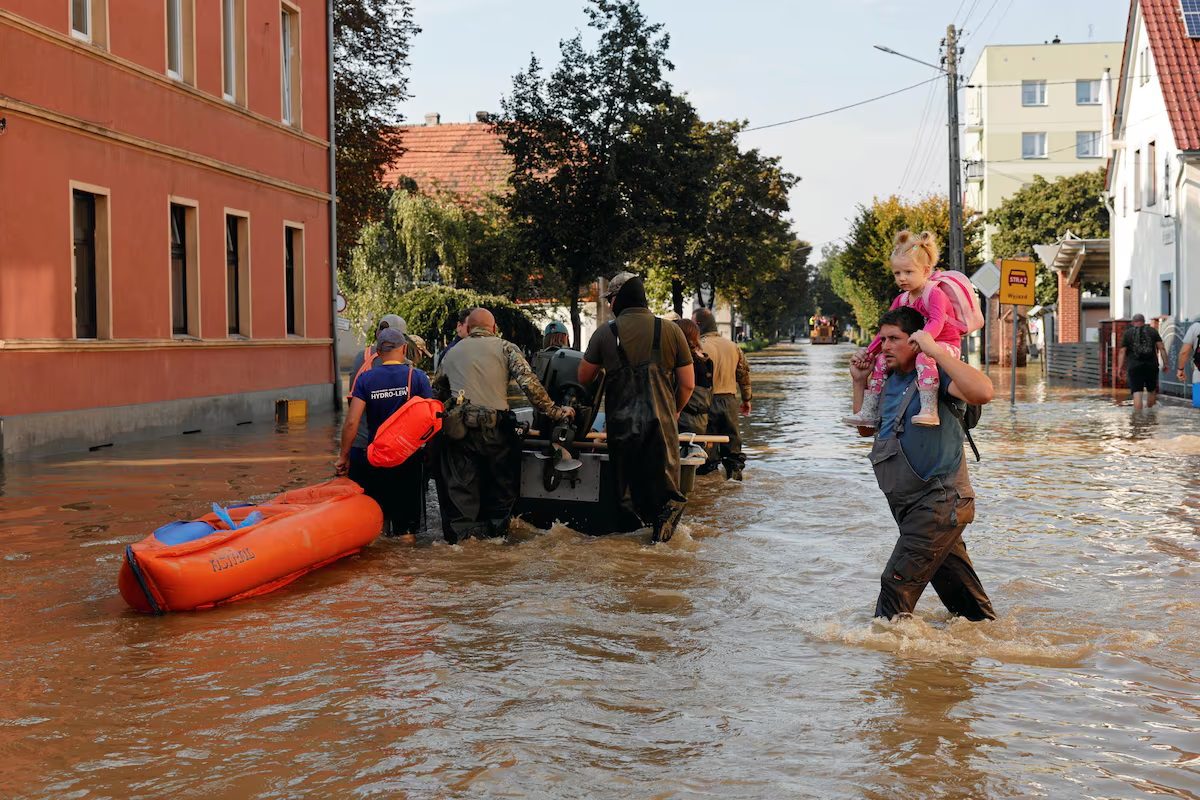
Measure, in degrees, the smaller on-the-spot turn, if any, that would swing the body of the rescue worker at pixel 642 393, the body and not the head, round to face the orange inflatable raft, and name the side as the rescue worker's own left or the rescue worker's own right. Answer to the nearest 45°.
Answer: approximately 135° to the rescue worker's own left

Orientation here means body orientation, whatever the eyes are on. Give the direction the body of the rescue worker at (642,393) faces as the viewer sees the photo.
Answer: away from the camera

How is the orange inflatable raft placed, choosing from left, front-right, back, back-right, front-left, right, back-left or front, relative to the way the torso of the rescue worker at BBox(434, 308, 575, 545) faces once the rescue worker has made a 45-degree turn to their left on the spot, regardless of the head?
left

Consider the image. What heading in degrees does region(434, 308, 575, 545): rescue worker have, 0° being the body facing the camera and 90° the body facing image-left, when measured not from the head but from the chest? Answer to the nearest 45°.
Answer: approximately 180°

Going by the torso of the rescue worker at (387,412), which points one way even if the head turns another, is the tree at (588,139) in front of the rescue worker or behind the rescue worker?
in front

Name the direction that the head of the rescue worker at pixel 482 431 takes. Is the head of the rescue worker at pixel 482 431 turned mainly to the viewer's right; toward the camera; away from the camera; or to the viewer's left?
away from the camera

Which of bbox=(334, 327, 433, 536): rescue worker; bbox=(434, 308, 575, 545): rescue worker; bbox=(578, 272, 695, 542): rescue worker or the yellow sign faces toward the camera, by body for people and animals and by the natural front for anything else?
the yellow sign

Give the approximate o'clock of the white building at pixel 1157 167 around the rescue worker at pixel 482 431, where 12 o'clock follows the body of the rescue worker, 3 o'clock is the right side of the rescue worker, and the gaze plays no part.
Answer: The white building is roughly at 1 o'clock from the rescue worker.

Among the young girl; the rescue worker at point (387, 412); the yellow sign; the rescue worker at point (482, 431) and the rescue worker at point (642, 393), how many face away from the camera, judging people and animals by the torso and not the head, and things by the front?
3

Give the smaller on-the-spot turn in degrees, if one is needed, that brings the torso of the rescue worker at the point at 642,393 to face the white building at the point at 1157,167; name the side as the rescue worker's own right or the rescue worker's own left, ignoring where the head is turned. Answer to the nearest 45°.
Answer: approximately 45° to the rescue worker's own right

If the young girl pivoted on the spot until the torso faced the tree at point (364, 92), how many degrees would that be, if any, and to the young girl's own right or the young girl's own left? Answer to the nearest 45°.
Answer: approximately 90° to the young girl's own right

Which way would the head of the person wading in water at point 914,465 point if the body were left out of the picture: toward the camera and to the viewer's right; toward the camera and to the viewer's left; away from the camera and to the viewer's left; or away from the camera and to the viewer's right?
toward the camera and to the viewer's left

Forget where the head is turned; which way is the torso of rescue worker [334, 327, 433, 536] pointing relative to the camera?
away from the camera
